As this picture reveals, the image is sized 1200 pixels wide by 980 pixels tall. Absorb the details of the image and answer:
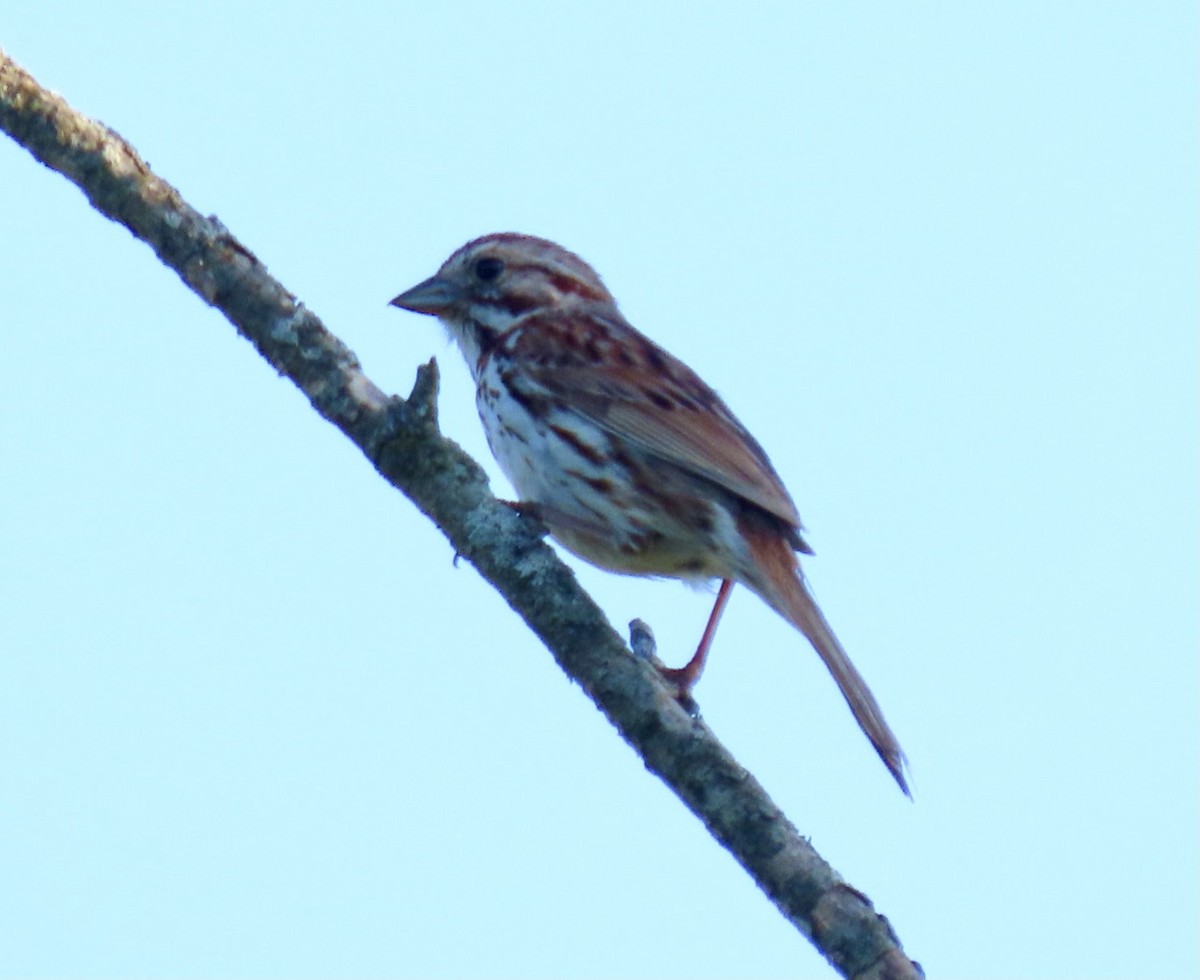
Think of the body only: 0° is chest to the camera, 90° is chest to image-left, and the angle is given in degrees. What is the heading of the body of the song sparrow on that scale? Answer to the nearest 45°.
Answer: approximately 90°
